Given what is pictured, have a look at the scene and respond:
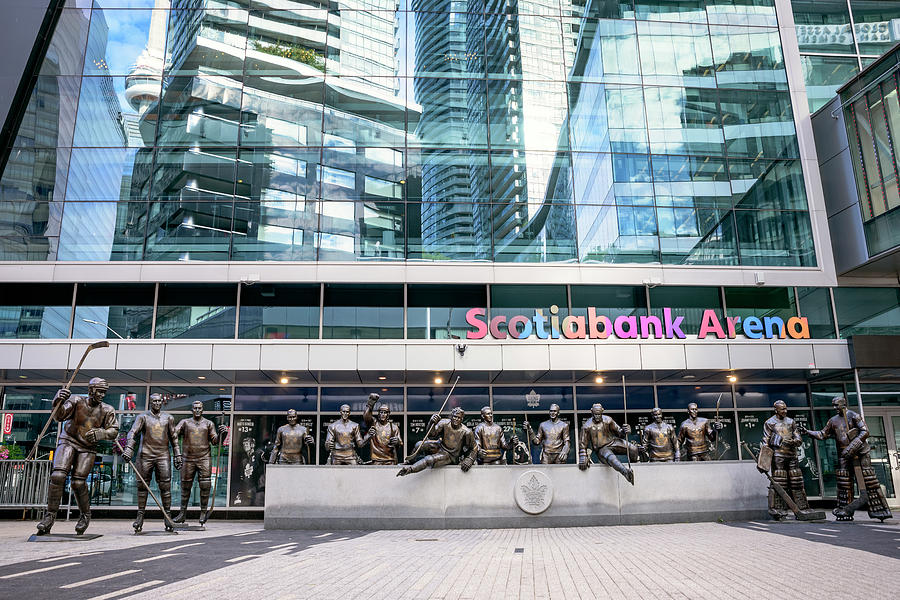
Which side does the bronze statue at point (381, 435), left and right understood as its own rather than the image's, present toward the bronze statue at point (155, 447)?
right

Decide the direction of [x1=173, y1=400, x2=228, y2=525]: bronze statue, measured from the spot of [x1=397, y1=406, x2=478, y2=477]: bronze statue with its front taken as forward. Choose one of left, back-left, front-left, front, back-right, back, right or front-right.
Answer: right

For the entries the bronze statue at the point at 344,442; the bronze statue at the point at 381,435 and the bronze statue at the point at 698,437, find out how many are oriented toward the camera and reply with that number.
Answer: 3

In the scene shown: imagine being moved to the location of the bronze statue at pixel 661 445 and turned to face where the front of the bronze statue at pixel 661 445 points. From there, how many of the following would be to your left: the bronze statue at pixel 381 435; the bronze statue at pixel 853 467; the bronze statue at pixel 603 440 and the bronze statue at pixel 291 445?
1

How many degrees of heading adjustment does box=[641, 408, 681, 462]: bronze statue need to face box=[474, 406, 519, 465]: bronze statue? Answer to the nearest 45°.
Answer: approximately 45° to its right

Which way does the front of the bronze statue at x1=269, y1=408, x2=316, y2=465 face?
toward the camera

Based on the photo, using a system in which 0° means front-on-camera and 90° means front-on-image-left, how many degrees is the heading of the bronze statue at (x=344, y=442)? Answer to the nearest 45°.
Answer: approximately 0°

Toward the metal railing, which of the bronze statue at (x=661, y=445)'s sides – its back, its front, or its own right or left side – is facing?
right

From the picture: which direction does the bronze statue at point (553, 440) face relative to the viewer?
toward the camera

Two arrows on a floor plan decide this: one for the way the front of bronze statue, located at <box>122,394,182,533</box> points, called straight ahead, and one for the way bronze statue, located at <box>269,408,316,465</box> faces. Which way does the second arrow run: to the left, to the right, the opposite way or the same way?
the same way

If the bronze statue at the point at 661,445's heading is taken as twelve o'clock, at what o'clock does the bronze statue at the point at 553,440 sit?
the bronze statue at the point at 553,440 is roughly at 2 o'clock from the bronze statue at the point at 661,445.

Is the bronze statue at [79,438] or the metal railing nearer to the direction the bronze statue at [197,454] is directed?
the bronze statue

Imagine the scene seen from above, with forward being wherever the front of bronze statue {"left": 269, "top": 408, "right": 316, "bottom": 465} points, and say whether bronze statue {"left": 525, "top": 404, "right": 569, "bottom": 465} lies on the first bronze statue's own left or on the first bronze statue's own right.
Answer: on the first bronze statue's own left

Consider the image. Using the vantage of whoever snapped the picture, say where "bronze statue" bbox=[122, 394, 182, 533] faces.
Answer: facing the viewer
